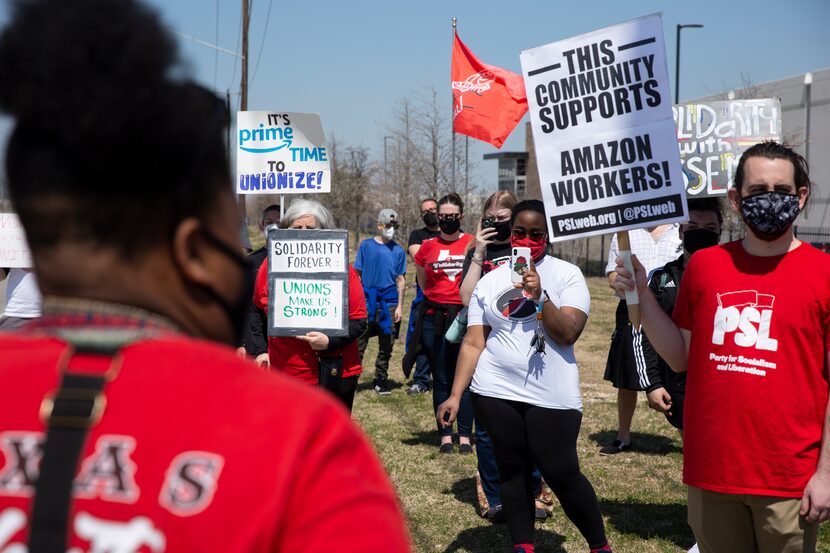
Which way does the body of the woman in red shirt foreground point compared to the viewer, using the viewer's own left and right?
facing away from the viewer and to the right of the viewer

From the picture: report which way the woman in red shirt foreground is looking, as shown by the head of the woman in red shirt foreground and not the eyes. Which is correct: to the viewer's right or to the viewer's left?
to the viewer's right

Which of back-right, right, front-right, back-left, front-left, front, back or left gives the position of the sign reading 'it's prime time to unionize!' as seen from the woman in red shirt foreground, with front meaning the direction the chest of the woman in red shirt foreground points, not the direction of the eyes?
front-left

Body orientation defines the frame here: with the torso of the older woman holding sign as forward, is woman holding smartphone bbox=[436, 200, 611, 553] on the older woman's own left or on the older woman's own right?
on the older woman's own left

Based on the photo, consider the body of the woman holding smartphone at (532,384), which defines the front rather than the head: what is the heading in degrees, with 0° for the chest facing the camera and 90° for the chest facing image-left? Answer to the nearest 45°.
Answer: approximately 0°

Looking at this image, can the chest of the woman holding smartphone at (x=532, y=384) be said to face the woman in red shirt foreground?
yes

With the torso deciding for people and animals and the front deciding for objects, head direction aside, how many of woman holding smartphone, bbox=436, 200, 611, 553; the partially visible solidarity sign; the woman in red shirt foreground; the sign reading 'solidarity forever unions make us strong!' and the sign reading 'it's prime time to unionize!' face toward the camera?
4

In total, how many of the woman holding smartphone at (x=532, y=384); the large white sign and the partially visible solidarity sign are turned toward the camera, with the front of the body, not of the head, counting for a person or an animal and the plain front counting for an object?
3

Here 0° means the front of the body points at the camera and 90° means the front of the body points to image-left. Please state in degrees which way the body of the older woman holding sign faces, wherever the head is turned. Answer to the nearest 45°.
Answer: approximately 0°
